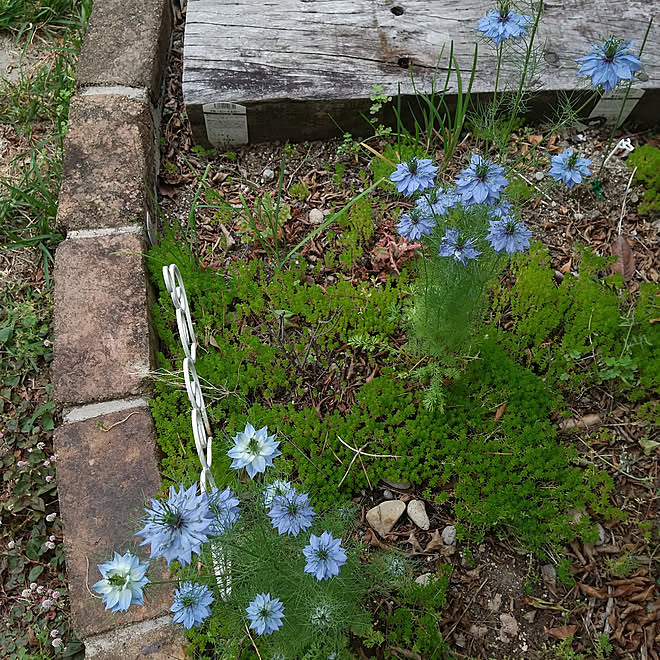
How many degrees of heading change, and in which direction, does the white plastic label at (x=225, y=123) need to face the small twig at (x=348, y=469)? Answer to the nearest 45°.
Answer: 0° — it already faces it

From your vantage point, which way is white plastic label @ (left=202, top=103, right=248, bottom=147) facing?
toward the camera

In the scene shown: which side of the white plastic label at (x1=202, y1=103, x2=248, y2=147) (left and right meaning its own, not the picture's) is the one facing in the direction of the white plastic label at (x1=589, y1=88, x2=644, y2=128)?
left

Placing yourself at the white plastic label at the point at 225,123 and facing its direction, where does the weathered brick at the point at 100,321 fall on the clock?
The weathered brick is roughly at 1 o'clock from the white plastic label.

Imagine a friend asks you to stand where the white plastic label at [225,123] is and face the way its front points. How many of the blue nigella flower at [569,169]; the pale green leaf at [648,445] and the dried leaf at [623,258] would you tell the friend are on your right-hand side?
0

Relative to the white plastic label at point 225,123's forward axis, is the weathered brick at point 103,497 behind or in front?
in front

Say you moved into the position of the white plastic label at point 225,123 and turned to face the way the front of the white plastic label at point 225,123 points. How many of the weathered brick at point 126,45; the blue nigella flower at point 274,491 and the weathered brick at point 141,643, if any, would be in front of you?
2

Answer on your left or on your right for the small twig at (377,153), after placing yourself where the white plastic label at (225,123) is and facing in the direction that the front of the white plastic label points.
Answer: on your left

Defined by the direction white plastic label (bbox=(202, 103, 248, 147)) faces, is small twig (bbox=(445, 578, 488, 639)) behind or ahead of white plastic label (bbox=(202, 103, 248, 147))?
ahead

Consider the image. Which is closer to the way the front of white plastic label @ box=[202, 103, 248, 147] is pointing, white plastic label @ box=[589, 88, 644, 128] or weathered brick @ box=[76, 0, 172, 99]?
the white plastic label

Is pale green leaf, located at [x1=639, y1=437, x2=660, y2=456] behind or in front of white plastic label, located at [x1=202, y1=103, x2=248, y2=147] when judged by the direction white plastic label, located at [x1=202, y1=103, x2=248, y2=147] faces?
in front

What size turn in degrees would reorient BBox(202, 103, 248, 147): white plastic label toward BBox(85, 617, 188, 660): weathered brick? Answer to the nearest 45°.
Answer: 0° — it already faces it

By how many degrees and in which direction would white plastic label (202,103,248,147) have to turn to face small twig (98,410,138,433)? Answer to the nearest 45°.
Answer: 0° — it already faces it

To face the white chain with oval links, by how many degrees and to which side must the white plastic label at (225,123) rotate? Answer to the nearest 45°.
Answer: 0° — it already faces it

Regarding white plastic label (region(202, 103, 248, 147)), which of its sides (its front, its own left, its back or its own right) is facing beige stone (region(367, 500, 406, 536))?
front

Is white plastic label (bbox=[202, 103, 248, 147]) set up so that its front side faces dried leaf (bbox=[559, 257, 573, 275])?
no
